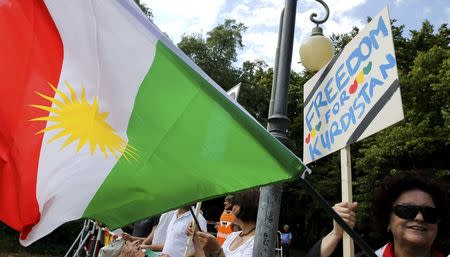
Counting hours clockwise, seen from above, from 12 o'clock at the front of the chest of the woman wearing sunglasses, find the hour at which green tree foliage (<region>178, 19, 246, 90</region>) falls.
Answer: The green tree foliage is roughly at 5 o'clock from the woman wearing sunglasses.

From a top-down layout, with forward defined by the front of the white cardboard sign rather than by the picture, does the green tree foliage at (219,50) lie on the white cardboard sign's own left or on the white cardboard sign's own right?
on the white cardboard sign's own right

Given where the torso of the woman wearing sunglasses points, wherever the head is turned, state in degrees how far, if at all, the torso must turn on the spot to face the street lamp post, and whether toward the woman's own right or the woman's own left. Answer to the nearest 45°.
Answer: approximately 135° to the woman's own right

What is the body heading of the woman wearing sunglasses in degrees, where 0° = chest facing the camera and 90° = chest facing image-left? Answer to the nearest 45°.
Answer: approximately 0°

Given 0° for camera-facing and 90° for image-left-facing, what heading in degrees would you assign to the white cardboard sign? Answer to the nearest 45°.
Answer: approximately 45°

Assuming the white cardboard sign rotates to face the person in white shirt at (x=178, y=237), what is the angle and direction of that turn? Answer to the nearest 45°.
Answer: approximately 90° to its right

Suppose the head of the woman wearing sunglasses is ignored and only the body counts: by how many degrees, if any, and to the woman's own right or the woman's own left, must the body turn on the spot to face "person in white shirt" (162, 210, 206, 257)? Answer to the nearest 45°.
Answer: approximately 135° to the woman's own right

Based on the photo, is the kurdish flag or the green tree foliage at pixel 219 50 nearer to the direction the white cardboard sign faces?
the kurdish flag

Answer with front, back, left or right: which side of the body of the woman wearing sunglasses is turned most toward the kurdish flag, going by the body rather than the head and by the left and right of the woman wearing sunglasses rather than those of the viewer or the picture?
right

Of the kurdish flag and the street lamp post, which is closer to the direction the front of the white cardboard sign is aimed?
the kurdish flag

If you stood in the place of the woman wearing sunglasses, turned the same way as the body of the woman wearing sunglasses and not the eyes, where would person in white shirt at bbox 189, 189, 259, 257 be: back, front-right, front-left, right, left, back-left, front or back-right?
back-right
